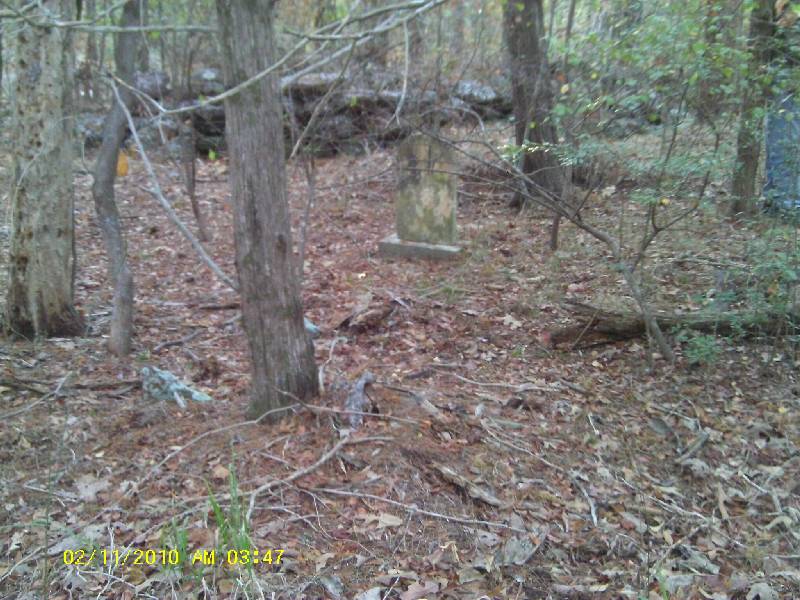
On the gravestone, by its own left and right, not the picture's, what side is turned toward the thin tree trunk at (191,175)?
right

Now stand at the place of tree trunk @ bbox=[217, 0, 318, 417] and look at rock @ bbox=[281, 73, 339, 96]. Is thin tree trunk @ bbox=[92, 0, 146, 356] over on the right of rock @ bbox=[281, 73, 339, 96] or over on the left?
left

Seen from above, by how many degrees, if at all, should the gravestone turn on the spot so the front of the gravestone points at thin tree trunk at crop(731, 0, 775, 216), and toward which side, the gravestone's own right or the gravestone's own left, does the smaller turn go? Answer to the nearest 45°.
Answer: approximately 135° to the gravestone's own left

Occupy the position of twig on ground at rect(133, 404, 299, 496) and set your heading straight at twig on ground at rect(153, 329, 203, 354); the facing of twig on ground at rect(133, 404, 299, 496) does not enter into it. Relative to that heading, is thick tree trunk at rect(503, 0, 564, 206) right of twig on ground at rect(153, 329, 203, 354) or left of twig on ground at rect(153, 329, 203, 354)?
right

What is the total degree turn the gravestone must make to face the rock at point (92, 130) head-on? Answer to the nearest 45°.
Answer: approximately 135° to its right

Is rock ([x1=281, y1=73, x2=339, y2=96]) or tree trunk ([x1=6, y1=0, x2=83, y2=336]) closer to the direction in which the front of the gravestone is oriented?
the tree trunk

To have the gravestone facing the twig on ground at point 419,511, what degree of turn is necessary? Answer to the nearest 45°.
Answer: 0° — it already faces it

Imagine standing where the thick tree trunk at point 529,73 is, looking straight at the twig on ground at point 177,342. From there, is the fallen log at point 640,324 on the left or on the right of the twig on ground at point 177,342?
left

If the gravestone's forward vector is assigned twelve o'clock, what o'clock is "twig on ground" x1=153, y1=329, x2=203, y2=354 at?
The twig on ground is roughly at 1 o'clock from the gravestone.

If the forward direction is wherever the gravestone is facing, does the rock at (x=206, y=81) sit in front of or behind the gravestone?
behind

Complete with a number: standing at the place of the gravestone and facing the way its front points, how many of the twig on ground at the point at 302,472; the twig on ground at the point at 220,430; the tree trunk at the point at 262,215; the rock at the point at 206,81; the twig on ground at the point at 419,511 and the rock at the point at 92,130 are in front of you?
4

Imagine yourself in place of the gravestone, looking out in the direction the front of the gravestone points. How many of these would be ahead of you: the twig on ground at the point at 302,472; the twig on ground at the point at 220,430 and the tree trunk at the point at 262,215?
3

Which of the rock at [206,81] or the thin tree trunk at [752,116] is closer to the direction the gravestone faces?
the thin tree trunk

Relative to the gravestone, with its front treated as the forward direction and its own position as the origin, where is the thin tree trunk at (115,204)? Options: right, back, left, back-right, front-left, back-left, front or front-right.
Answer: front-right

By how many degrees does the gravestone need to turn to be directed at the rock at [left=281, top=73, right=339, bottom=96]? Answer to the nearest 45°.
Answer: approximately 135° to its right

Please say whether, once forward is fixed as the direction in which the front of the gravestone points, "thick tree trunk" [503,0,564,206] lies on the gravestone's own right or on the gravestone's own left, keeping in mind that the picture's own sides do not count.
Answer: on the gravestone's own left

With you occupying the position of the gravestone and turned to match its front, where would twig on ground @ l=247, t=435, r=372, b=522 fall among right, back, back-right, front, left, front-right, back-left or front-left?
front

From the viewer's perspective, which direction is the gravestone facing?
toward the camera
